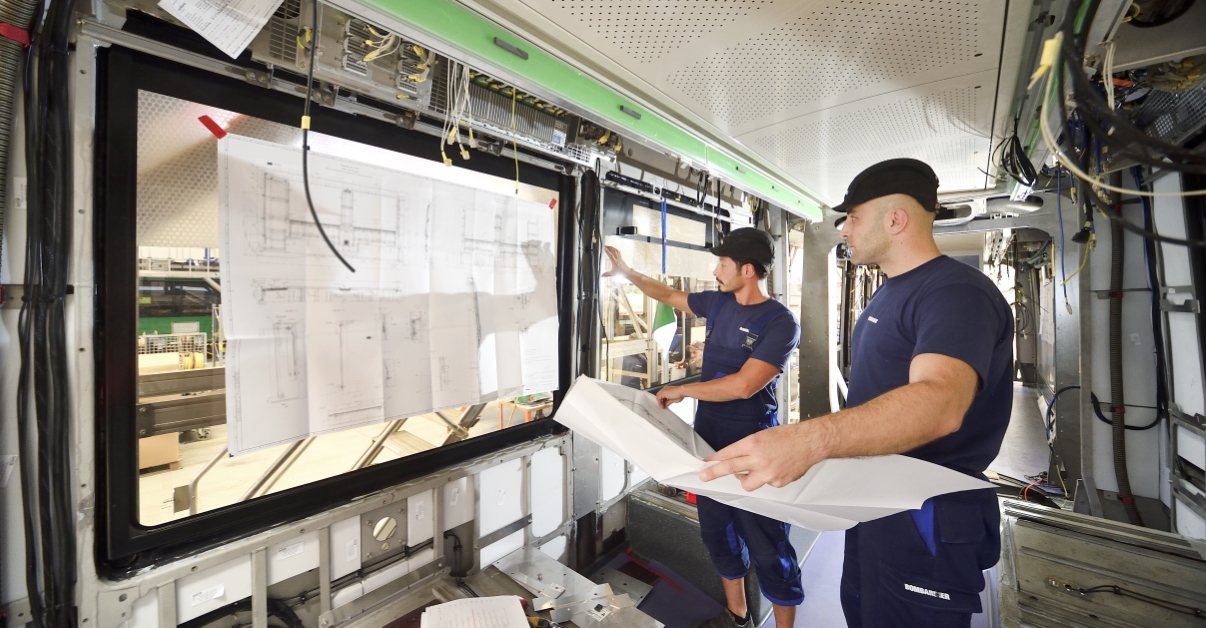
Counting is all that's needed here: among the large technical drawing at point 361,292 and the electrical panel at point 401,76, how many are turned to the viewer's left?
0

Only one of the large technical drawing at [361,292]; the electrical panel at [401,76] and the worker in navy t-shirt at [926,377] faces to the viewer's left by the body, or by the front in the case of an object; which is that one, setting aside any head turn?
the worker in navy t-shirt

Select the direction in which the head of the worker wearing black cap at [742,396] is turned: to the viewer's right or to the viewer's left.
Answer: to the viewer's left

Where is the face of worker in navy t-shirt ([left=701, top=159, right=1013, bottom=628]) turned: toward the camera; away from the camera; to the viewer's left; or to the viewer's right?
to the viewer's left

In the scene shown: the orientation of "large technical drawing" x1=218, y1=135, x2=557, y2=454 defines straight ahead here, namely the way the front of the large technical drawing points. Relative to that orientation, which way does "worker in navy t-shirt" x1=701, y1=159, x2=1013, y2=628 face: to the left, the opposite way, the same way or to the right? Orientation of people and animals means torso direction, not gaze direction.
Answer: the opposite way

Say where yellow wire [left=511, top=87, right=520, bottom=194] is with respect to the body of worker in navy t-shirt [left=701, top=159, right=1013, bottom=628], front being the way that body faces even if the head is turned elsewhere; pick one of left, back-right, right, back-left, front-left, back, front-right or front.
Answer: front

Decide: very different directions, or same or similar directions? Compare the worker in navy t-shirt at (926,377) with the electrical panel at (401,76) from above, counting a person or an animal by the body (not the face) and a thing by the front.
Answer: very different directions

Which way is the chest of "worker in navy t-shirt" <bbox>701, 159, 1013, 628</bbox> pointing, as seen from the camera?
to the viewer's left

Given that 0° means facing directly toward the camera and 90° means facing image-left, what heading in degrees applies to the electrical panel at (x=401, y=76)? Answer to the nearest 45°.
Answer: approximately 315°

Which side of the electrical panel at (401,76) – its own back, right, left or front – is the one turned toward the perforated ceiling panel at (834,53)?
front

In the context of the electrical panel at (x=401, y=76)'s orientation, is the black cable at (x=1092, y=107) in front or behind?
in front

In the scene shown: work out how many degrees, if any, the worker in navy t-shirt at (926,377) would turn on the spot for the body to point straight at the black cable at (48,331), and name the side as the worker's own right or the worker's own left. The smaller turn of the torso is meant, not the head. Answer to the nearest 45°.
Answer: approximately 45° to the worker's own left
